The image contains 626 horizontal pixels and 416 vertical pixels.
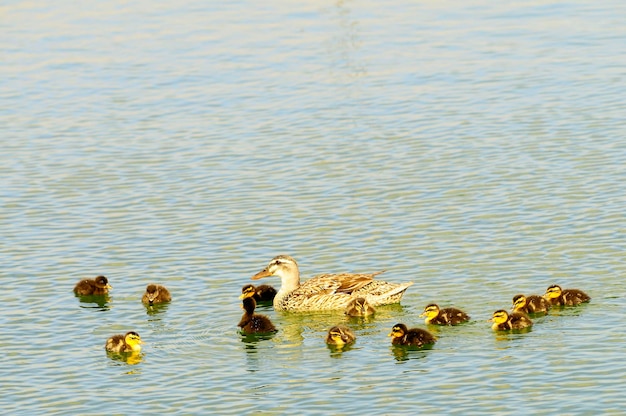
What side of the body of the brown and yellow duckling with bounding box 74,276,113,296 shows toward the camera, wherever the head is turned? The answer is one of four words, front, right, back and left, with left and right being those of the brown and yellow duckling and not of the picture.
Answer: right

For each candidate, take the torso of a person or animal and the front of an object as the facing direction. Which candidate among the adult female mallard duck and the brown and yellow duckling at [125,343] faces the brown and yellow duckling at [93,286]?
the adult female mallard duck

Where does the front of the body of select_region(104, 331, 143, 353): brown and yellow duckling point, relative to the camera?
to the viewer's right

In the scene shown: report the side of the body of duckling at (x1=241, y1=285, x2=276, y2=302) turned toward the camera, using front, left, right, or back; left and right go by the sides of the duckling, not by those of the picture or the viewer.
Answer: left

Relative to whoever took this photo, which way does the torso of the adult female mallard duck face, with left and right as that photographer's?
facing to the left of the viewer

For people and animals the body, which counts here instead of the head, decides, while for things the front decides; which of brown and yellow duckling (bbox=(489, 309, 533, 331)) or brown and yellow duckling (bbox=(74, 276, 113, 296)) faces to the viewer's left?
brown and yellow duckling (bbox=(489, 309, 533, 331))

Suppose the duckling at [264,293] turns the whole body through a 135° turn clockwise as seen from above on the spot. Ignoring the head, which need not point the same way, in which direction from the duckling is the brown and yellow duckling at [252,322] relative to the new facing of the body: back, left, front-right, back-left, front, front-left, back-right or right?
back-right

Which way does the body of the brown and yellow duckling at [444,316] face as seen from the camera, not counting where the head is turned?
to the viewer's left

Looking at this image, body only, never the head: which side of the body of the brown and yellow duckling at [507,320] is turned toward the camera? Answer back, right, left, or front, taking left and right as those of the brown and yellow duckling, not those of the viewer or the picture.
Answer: left
